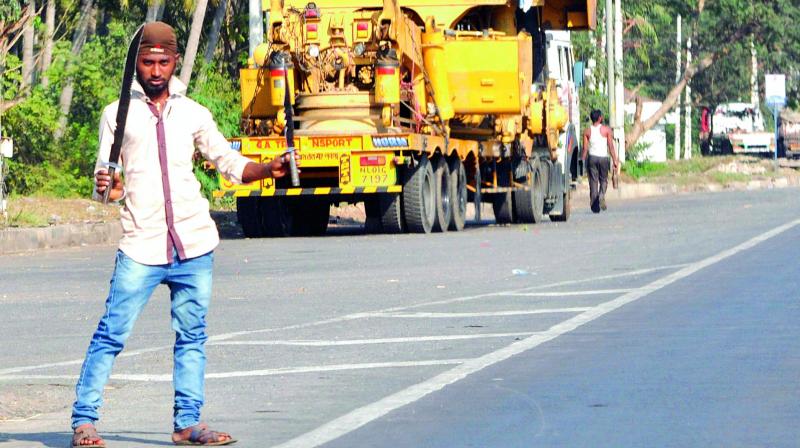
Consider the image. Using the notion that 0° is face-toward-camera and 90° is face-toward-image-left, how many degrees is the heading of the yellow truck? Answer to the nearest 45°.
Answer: approximately 225°

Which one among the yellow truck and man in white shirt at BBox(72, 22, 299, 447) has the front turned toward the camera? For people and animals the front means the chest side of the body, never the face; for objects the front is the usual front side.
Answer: the man in white shirt

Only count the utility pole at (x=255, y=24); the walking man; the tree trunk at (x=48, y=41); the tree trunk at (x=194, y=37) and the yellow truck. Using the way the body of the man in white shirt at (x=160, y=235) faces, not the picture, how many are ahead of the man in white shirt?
0

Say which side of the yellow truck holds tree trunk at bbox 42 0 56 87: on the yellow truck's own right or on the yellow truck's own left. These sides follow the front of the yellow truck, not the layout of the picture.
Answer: on the yellow truck's own left

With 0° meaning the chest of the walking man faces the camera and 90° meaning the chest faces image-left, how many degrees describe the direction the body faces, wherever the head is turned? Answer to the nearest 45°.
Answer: approximately 180°

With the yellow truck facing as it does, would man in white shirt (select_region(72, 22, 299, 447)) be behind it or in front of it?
behind

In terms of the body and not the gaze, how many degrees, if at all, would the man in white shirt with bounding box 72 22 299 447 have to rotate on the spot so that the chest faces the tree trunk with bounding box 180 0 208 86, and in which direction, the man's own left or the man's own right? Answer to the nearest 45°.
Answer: approximately 180°

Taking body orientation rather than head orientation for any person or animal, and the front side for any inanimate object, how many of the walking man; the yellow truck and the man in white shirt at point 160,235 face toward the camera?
1

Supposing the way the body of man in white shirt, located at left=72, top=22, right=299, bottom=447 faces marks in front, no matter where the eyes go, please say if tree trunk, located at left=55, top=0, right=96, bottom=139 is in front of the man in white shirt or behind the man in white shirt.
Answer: behind

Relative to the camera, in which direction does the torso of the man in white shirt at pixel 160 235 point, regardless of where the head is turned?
toward the camera

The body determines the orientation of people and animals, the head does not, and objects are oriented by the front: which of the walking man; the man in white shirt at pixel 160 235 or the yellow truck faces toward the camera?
the man in white shirt

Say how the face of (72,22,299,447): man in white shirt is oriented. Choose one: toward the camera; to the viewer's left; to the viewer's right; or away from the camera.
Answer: toward the camera
